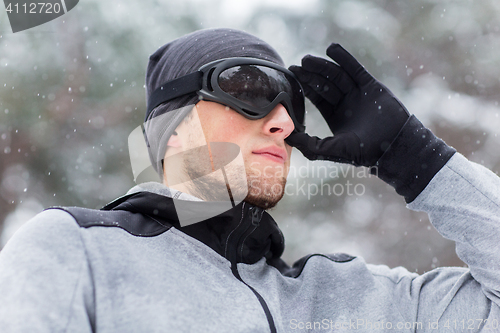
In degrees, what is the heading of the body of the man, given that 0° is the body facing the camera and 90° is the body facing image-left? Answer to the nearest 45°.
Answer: approximately 315°
